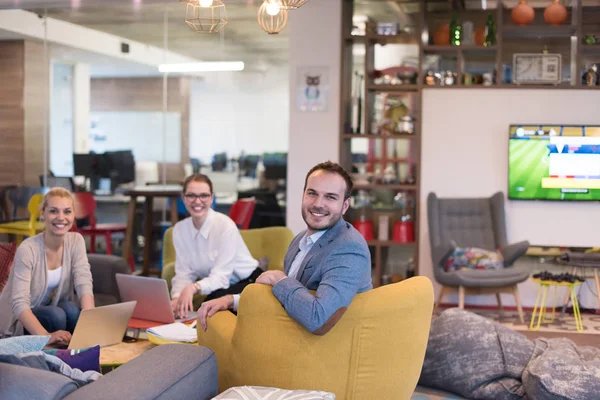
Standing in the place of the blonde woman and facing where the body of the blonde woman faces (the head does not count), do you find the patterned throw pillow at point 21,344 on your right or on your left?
on your right

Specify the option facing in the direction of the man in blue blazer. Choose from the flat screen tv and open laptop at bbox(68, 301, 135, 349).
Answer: the flat screen tv

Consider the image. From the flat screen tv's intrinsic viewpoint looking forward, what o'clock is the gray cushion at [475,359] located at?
The gray cushion is roughly at 12 o'clock from the flat screen tv.

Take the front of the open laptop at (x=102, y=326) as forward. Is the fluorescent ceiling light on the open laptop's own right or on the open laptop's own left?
on the open laptop's own right

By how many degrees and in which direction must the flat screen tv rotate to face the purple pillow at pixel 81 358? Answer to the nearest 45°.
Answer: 0° — it already faces it

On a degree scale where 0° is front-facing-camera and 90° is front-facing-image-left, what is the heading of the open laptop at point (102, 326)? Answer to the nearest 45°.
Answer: approximately 135°

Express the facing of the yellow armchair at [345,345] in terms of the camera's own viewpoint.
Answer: facing away from the viewer and to the left of the viewer

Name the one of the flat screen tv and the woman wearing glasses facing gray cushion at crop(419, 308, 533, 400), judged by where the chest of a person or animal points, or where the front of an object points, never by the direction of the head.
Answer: the flat screen tv

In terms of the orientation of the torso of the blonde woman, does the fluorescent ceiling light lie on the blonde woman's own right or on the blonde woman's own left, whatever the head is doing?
on the blonde woman's own left

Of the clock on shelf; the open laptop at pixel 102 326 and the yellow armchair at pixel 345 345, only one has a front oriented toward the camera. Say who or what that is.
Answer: the clock on shelf

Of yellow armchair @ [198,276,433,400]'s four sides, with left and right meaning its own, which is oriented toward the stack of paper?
front

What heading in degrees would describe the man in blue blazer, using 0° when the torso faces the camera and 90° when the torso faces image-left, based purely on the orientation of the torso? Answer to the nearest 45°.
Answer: approximately 45°

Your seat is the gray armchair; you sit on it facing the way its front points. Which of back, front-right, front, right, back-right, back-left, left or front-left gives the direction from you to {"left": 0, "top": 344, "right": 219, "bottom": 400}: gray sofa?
front-right

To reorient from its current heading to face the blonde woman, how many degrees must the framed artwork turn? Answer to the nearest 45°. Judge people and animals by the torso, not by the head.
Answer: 0° — it already faces them
